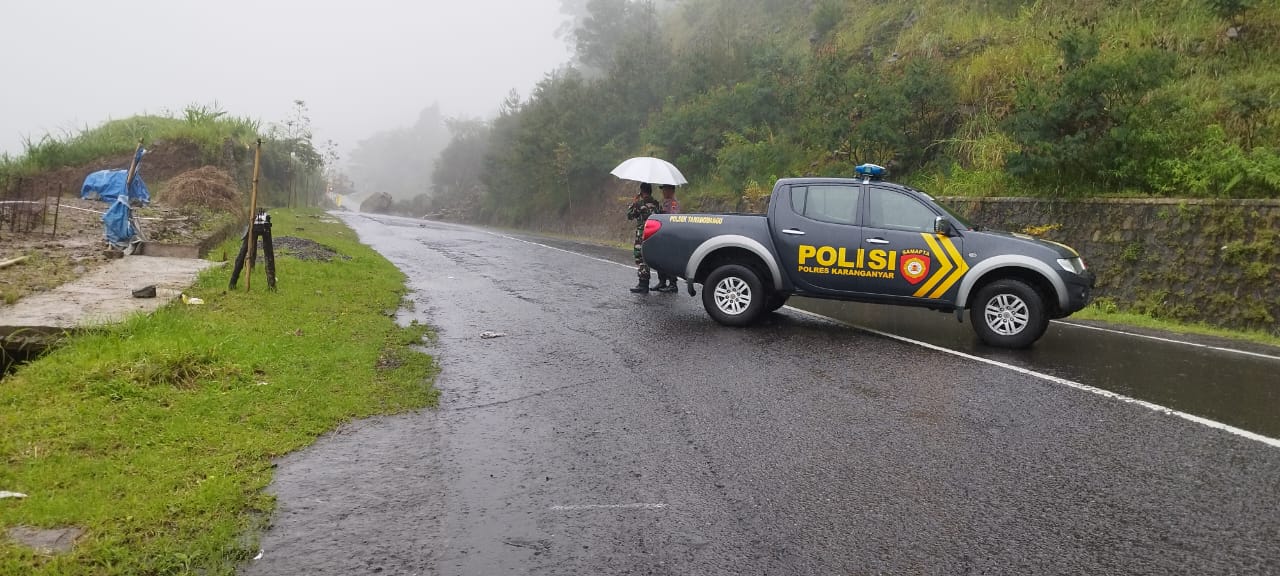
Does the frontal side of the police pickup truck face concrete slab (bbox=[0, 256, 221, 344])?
no

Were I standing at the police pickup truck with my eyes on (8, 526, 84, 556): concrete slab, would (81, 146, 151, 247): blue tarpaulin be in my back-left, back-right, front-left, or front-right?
front-right

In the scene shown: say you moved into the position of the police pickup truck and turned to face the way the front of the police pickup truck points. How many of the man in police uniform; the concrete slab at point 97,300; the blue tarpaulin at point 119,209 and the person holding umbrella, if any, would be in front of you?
0

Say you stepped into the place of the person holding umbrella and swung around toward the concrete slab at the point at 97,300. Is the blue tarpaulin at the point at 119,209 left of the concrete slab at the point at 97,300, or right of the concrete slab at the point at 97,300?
right

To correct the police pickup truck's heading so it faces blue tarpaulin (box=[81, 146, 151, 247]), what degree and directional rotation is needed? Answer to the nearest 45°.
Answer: approximately 180°

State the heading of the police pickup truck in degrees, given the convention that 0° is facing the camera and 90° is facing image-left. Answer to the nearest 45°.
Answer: approximately 270°

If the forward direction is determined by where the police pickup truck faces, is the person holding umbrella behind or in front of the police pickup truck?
behind

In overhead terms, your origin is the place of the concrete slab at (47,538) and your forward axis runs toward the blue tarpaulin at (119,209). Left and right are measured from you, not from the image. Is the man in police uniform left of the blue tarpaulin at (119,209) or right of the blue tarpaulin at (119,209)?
right

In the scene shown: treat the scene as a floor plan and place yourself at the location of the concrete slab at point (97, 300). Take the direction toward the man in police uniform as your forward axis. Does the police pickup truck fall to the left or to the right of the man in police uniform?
right

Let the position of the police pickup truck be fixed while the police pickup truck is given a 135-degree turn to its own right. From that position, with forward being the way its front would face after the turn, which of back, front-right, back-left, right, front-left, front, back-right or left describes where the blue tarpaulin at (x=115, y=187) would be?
front-right

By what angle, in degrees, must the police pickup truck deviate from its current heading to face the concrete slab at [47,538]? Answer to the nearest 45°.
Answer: approximately 135° to its right

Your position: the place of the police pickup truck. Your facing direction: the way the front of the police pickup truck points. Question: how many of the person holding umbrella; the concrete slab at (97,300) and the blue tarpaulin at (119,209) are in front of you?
0

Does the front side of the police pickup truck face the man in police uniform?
no
